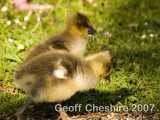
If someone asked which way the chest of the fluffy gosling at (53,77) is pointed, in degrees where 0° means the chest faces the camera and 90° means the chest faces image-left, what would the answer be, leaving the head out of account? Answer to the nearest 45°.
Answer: approximately 270°

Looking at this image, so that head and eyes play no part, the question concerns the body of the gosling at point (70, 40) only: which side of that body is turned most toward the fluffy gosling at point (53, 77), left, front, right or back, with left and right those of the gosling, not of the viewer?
right

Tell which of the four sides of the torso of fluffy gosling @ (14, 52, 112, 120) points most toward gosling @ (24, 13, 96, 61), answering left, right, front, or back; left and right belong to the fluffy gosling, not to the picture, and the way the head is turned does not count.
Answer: left

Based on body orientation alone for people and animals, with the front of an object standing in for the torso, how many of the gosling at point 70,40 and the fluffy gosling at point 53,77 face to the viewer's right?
2

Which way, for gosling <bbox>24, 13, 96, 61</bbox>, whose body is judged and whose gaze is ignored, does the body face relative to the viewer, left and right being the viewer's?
facing to the right of the viewer
